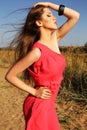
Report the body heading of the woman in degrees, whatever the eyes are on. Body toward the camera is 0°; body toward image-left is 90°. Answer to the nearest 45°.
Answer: approximately 315°

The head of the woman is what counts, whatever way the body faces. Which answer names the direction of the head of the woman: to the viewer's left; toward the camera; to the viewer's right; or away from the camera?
to the viewer's right
